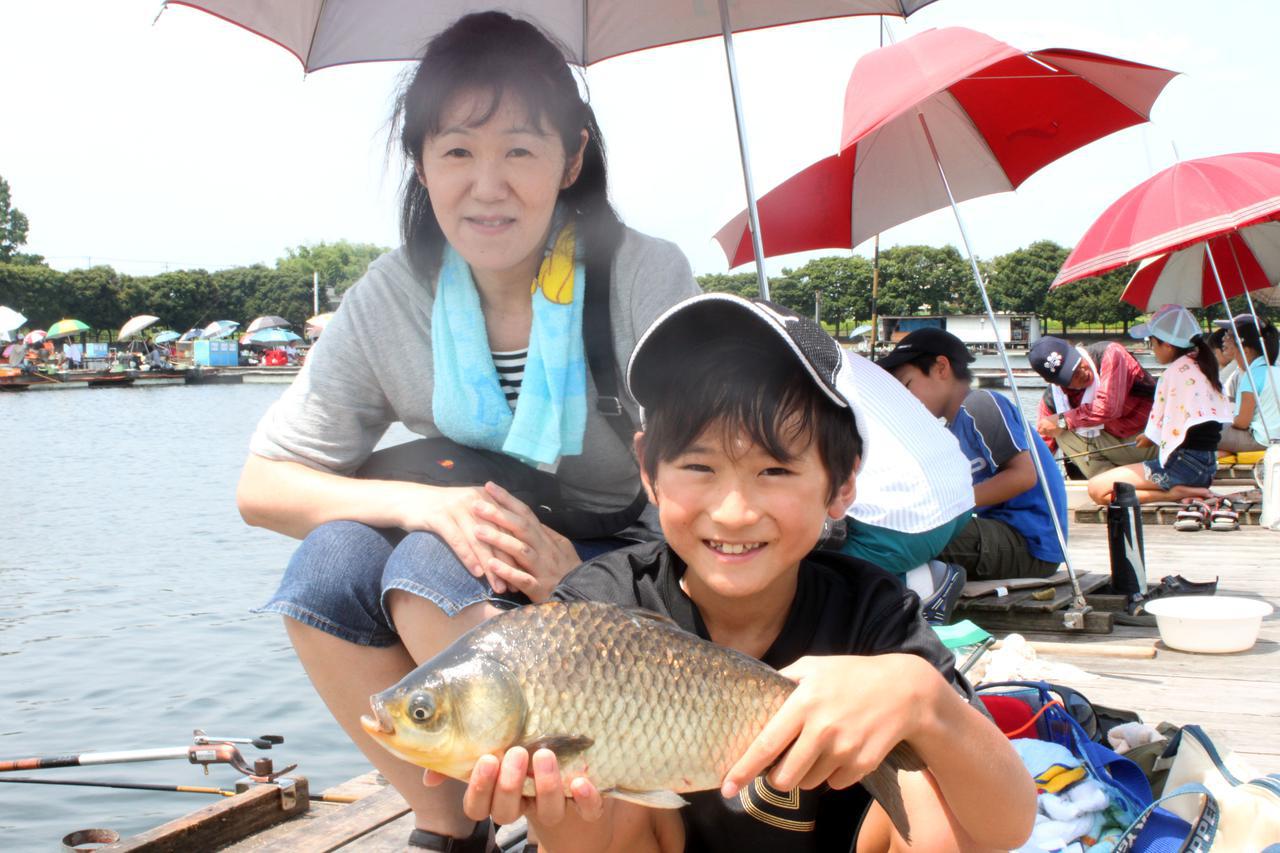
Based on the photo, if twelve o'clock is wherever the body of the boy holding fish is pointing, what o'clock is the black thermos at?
The black thermos is roughly at 7 o'clock from the boy holding fish.

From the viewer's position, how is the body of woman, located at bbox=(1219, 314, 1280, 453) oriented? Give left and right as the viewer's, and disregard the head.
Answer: facing to the left of the viewer

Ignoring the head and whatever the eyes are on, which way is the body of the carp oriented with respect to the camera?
to the viewer's left

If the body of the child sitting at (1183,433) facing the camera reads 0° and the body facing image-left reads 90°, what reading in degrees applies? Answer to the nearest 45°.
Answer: approximately 90°

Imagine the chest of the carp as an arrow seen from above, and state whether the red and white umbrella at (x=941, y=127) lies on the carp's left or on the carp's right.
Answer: on the carp's right

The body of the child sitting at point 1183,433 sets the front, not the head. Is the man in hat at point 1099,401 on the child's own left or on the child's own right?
on the child's own right
